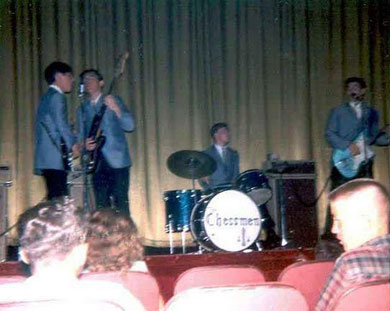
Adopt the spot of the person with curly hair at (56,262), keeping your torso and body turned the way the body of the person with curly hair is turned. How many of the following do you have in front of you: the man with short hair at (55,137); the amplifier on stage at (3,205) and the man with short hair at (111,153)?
3

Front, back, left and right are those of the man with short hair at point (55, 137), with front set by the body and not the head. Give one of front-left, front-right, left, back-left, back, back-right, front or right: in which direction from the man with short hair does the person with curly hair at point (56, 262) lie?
right

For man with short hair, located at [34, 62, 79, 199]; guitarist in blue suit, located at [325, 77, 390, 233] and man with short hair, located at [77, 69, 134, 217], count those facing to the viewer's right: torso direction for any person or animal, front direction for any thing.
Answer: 1

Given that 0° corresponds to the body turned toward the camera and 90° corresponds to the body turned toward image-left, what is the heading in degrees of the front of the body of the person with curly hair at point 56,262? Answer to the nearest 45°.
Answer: approximately 180°

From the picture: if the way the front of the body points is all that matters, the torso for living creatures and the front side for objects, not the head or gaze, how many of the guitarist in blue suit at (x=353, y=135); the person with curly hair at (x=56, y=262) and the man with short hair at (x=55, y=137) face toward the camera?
1

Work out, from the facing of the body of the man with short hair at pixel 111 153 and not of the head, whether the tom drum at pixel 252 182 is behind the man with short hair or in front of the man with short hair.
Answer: behind

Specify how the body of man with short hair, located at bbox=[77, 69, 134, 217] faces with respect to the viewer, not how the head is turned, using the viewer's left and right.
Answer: facing the viewer and to the left of the viewer

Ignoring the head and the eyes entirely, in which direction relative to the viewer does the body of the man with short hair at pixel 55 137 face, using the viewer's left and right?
facing to the right of the viewer

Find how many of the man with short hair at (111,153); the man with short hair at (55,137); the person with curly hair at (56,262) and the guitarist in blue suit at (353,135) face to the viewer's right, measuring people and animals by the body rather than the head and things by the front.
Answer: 1

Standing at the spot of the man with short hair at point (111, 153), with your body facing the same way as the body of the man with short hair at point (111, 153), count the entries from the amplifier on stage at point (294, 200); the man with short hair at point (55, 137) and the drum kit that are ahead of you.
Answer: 1

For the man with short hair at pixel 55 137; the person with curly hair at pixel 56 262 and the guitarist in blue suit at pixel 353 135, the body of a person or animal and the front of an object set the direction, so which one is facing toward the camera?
the guitarist in blue suit

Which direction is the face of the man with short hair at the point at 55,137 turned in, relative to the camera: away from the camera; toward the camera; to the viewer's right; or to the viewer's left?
to the viewer's right

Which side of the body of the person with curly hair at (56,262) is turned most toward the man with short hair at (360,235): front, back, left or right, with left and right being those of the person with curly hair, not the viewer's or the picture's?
right

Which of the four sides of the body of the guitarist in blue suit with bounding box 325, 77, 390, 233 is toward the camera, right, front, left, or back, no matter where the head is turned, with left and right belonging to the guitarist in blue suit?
front

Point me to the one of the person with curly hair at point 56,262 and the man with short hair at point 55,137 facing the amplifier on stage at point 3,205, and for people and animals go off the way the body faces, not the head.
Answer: the person with curly hair
